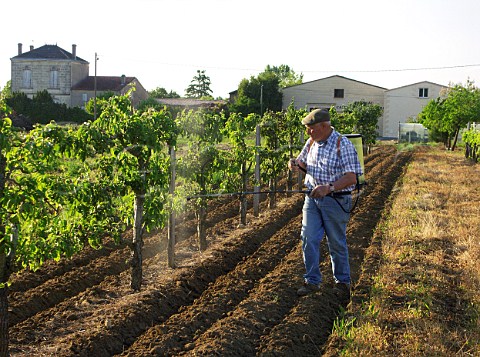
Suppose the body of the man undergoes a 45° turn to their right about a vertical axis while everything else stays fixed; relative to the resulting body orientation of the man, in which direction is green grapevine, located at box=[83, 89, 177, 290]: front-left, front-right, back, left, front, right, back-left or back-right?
front

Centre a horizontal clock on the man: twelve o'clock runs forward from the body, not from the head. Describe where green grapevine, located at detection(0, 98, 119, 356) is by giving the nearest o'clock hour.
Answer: The green grapevine is roughly at 12 o'clock from the man.

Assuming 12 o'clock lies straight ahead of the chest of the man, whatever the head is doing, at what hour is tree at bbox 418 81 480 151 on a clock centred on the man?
The tree is roughly at 5 o'clock from the man.

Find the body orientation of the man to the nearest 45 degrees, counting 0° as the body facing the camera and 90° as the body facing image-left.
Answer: approximately 45°

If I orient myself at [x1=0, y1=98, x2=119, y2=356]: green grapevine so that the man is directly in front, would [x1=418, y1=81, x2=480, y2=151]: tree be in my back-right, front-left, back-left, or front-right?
front-left

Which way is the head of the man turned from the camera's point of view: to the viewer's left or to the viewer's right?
to the viewer's left

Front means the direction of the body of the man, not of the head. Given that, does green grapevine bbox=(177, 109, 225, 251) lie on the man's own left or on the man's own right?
on the man's own right
